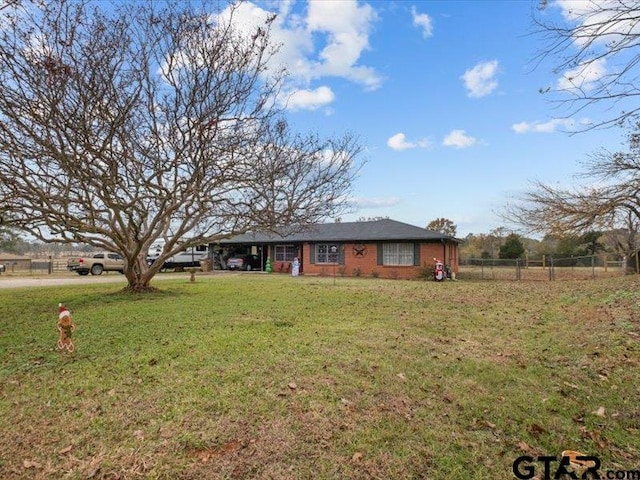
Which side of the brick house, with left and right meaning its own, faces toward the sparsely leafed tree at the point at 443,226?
back

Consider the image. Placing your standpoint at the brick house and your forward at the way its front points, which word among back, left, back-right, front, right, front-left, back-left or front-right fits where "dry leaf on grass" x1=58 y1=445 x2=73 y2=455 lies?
front

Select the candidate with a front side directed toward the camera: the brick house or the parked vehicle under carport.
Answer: the brick house

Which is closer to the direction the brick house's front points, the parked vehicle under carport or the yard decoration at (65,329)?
the yard decoration

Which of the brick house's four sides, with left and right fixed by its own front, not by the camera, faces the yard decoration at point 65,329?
front

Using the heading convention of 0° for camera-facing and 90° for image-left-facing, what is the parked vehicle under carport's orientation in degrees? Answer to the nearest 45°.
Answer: approximately 225°

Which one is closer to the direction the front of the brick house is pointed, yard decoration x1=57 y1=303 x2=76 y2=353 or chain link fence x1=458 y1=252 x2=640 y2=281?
the yard decoration

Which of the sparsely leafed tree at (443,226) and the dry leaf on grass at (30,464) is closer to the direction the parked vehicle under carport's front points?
the sparsely leafed tree

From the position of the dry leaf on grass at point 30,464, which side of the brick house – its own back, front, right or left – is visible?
front

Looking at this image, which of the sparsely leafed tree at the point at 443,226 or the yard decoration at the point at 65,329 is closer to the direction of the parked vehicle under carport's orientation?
the sparsely leafed tree

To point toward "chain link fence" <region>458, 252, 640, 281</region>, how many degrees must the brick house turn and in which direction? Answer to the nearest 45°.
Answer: approximately 90° to its left

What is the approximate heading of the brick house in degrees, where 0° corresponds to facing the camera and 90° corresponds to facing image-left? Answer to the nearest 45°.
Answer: approximately 0°

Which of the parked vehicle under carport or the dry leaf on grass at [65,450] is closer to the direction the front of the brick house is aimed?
the dry leaf on grass
